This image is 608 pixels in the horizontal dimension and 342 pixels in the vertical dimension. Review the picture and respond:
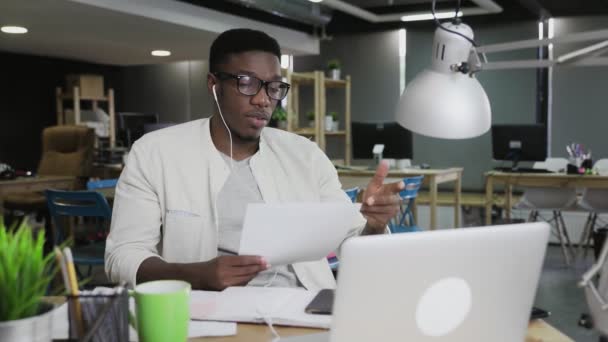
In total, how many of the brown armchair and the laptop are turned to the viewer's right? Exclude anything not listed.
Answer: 0

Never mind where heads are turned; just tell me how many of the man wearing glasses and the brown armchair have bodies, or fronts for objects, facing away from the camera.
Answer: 0

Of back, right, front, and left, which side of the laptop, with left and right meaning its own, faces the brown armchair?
front

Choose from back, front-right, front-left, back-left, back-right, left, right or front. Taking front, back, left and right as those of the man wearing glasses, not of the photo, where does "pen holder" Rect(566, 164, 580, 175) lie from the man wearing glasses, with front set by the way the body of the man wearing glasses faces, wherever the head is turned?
left

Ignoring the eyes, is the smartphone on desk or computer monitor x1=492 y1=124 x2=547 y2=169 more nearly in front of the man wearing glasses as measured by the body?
the smartphone on desk

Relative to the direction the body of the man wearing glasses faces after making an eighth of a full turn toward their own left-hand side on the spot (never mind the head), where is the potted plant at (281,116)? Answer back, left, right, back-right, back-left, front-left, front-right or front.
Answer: left

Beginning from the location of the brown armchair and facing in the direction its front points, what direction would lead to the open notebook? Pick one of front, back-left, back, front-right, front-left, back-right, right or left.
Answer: front-left

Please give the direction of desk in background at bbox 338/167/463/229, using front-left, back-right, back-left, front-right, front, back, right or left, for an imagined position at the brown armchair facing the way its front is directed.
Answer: left

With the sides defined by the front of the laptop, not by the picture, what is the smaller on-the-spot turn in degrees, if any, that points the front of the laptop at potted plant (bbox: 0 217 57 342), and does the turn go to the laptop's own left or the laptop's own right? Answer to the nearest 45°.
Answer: approximately 45° to the laptop's own left

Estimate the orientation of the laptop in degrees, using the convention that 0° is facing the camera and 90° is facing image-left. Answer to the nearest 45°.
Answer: approximately 135°

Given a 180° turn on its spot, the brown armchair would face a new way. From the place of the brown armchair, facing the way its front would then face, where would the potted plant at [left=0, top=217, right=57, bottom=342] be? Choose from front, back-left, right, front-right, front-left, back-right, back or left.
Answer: back-right

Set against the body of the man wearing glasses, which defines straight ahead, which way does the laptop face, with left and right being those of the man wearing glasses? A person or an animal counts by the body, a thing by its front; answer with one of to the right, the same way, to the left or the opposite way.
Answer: the opposite way

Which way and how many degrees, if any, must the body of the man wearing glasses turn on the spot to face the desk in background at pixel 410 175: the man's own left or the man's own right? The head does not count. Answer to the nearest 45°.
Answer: approximately 90° to the man's own left

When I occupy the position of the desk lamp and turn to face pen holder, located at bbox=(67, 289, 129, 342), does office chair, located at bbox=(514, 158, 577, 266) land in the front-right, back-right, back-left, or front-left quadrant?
back-right

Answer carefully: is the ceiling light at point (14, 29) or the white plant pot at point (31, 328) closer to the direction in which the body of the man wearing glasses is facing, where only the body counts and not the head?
the white plant pot

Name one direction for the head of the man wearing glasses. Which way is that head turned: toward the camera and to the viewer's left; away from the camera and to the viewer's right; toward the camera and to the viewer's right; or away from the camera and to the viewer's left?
toward the camera and to the viewer's right

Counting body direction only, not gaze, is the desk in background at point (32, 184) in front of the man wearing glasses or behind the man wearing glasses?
behind

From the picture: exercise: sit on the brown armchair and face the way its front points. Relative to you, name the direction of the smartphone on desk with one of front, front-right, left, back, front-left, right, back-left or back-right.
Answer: front-left

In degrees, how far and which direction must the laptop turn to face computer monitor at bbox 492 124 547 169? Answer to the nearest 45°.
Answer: approximately 45° to its right

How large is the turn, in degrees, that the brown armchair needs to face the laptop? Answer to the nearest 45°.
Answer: approximately 45° to its left

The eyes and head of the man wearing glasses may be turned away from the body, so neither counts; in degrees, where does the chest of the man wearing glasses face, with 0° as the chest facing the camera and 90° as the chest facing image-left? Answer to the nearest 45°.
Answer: approximately 315°
